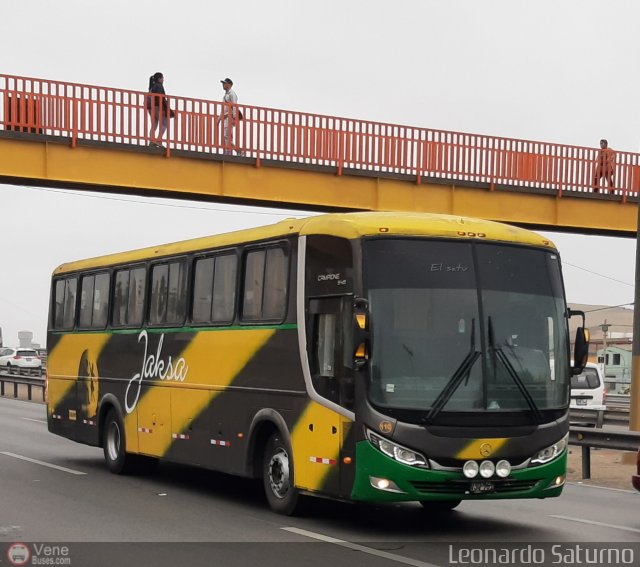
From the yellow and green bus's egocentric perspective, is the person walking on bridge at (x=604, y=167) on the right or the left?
on its left

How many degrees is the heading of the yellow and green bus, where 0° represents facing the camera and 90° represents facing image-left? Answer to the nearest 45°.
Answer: approximately 315°

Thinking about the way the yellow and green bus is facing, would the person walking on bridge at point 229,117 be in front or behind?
behind

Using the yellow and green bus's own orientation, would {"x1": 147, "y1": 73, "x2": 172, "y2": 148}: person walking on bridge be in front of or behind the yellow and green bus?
behind

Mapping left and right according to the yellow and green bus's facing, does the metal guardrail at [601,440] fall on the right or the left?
on its left

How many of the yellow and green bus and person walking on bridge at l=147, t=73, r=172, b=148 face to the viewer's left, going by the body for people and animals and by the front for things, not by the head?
0

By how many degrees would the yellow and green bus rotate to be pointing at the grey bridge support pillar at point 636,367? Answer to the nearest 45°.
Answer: approximately 90° to its left
